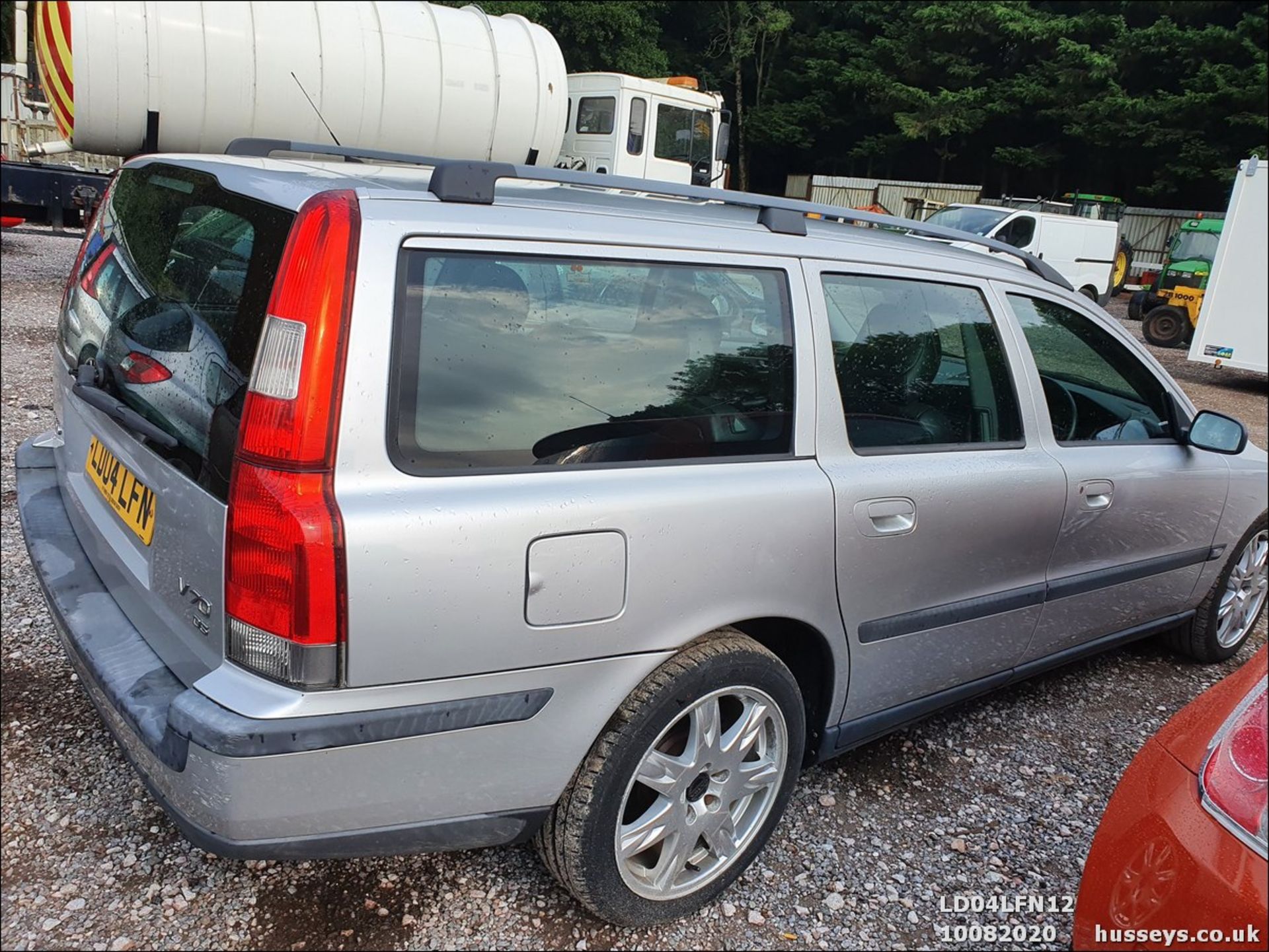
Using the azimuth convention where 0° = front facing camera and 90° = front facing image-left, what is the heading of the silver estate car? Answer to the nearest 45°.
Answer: approximately 225°

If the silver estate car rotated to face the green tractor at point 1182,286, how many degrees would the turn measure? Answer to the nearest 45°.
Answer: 0° — it already faces it

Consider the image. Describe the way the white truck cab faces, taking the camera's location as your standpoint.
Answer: facing away from the viewer and to the right of the viewer

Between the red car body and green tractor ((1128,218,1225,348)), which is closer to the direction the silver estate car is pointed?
the green tractor

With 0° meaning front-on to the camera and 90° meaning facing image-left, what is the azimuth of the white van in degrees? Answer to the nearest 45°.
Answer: approximately 45°

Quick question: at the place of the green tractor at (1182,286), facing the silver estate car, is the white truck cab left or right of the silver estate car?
right

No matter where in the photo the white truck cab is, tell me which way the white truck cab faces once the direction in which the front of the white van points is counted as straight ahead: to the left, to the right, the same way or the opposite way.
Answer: the opposite way

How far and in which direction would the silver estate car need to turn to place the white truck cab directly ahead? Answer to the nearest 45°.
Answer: approximately 45° to its left

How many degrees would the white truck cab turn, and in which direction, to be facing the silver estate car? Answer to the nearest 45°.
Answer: approximately 135° to its right

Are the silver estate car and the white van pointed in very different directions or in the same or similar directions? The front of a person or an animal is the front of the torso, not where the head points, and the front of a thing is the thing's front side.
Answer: very different directions

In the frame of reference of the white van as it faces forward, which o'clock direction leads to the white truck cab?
The white truck cab is roughly at 12 o'clock from the white van.
